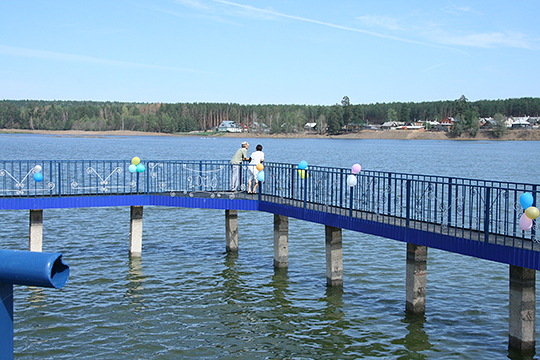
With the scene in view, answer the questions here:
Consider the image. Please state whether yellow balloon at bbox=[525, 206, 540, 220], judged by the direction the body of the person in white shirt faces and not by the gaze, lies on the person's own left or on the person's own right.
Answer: on the person's own right

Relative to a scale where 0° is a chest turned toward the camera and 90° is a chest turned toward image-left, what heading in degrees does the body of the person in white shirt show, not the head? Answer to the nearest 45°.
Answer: approximately 225°

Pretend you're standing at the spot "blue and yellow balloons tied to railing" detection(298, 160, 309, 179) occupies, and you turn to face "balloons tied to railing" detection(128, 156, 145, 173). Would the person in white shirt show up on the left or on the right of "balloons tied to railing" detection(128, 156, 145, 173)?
right

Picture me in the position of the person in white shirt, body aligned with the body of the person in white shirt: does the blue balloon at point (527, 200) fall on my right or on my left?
on my right

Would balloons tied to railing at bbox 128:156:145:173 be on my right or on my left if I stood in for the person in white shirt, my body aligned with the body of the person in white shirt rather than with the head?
on my left
